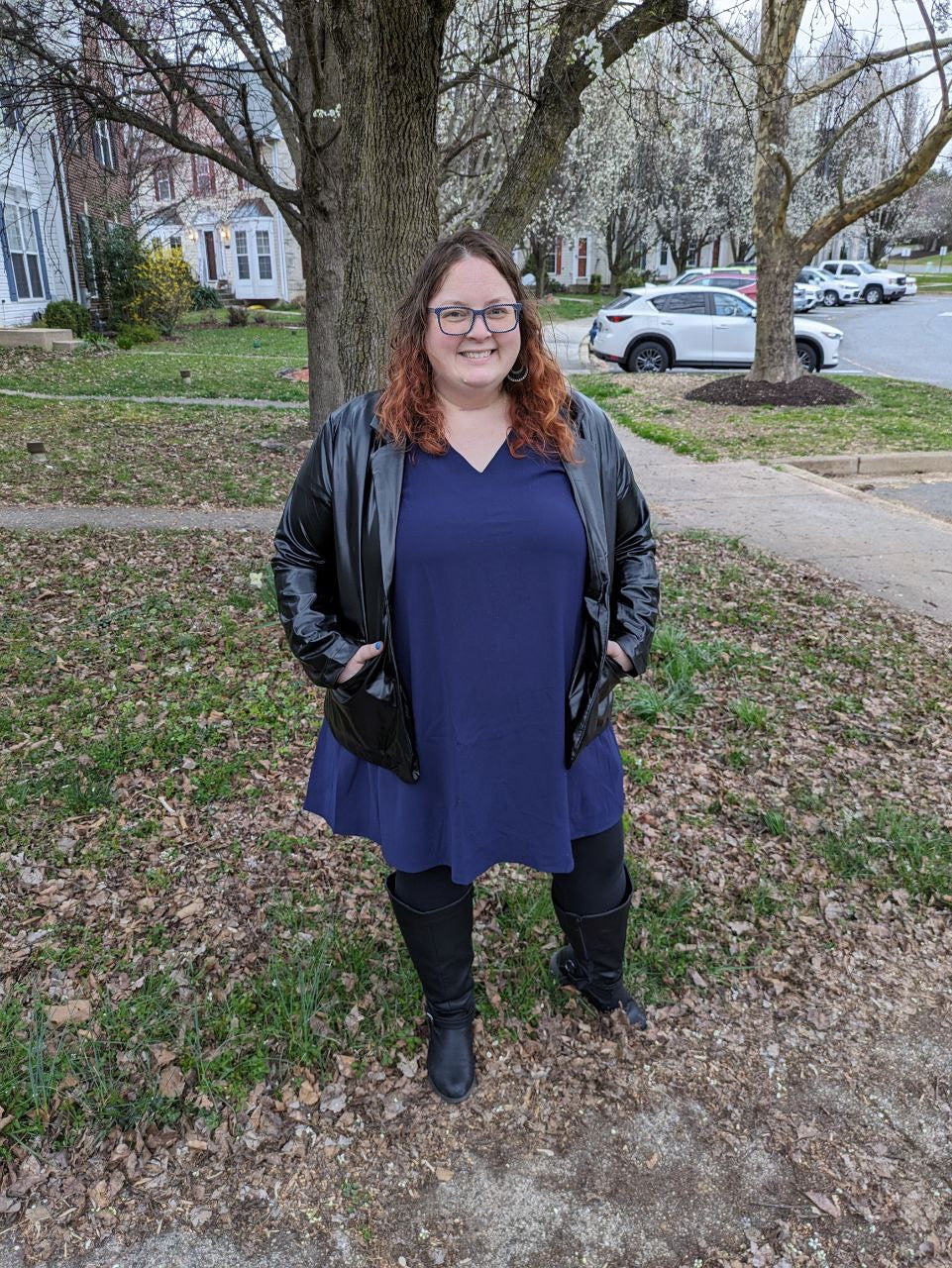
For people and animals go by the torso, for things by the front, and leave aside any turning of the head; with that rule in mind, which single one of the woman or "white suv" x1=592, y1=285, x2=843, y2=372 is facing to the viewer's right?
the white suv

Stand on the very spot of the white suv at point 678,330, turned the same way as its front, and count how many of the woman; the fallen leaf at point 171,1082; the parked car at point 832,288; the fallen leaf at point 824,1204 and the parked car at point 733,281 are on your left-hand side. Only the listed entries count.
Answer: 2

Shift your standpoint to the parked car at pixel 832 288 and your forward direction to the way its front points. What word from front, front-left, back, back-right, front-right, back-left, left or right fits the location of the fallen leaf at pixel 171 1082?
front-right

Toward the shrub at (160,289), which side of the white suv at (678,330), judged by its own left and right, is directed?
back

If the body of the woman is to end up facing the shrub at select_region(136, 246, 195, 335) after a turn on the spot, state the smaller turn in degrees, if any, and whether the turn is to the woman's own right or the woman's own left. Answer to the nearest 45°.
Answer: approximately 180°

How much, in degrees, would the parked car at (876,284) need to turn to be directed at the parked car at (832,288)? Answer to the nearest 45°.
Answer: approximately 90° to its right

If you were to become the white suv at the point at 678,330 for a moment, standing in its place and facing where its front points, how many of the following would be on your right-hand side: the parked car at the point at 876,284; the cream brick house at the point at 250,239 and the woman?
1

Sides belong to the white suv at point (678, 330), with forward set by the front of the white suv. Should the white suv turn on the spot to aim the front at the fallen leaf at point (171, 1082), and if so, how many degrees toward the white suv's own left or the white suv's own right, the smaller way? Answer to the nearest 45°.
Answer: approximately 90° to the white suv's own right

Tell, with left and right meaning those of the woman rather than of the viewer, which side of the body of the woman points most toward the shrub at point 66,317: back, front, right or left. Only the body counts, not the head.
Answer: back

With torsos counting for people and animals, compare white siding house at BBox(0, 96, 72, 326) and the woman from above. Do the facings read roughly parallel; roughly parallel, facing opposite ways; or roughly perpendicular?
roughly perpendicular

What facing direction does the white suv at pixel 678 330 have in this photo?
to the viewer's right

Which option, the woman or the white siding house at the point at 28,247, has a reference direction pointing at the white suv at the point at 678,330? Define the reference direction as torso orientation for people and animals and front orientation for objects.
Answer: the white siding house

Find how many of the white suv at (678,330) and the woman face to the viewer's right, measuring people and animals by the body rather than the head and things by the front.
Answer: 1
